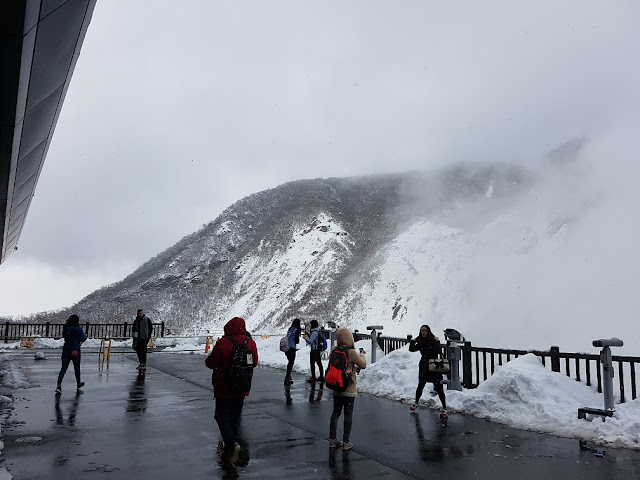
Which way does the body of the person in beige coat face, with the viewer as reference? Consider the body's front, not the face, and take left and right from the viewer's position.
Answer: facing away from the viewer and to the right of the viewer

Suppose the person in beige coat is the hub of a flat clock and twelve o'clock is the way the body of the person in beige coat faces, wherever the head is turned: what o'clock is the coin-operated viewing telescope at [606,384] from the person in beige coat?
The coin-operated viewing telescope is roughly at 1 o'clock from the person in beige coat.

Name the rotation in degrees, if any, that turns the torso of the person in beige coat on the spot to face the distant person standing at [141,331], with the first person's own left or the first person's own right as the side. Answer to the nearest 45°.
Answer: approximately 90° to the first person's own left

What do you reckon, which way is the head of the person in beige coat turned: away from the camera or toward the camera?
away from the camera

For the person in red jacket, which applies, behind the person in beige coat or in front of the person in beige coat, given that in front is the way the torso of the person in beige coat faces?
behind

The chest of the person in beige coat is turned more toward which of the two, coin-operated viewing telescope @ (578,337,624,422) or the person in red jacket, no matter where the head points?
the coin-operated viewing telescope

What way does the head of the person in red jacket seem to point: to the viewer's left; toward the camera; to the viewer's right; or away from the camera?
away from the camera

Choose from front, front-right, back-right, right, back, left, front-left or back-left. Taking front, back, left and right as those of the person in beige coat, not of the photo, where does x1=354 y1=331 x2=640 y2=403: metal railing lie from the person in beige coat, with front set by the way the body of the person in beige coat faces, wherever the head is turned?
front

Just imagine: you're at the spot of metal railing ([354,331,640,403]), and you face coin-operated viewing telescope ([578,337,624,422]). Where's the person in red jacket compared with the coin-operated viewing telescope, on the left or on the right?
right
